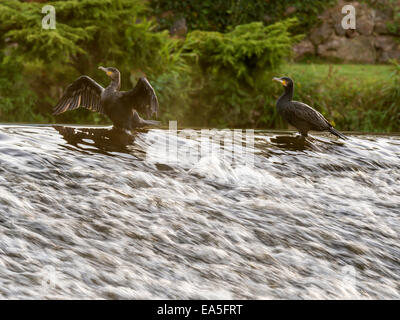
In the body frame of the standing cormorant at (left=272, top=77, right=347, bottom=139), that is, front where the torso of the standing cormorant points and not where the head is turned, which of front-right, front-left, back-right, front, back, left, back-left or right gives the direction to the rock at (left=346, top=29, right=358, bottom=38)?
right

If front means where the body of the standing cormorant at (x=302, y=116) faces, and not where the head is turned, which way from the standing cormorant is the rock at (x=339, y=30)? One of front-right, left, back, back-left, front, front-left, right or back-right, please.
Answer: right

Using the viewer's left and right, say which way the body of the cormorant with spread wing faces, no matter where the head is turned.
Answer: facing the viewer and to the left of the viewer

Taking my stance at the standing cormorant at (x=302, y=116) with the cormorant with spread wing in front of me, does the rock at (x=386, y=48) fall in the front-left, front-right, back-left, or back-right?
back-right

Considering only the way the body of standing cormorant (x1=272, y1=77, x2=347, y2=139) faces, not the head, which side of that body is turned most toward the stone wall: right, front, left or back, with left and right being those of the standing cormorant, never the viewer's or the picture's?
right

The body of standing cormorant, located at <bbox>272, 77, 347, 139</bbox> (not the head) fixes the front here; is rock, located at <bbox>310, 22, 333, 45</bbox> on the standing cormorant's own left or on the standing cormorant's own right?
on the standing cormorant's own right

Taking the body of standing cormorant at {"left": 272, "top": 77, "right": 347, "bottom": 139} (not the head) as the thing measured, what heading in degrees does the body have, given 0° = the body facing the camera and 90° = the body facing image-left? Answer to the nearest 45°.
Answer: approximately 90°

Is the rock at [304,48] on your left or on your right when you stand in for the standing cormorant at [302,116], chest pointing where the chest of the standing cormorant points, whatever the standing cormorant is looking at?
on your right

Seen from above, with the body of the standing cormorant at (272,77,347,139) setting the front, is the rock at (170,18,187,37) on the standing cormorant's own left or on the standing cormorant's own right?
on the standing cormorant's own right

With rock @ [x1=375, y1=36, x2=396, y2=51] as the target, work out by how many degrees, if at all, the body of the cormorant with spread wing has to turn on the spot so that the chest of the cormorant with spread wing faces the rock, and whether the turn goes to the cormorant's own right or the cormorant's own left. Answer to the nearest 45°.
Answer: approximately 180°

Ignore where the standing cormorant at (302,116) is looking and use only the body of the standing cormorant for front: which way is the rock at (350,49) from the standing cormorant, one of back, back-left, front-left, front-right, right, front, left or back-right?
right

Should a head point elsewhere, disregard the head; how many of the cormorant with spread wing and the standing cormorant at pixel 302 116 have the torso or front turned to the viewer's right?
0

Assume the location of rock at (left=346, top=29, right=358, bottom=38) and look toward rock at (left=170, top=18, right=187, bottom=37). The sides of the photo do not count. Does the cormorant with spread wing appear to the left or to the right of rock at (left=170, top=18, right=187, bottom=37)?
left

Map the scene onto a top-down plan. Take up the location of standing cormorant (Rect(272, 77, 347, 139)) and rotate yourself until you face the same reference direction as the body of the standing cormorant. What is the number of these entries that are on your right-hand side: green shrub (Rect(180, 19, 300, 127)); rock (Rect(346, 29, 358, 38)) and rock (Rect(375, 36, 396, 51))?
3
